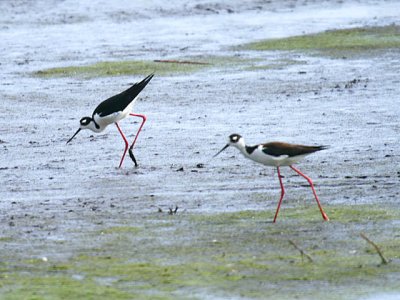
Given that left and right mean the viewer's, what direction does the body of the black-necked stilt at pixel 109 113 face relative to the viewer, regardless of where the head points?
facing to the left of the viewer
